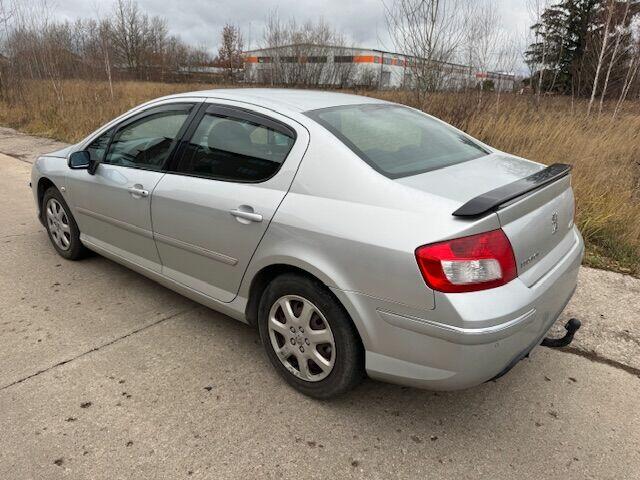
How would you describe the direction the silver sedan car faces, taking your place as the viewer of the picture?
facing away from the viewer and to the left of the viewer

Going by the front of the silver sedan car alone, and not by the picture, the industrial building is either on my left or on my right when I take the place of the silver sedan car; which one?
on my right
